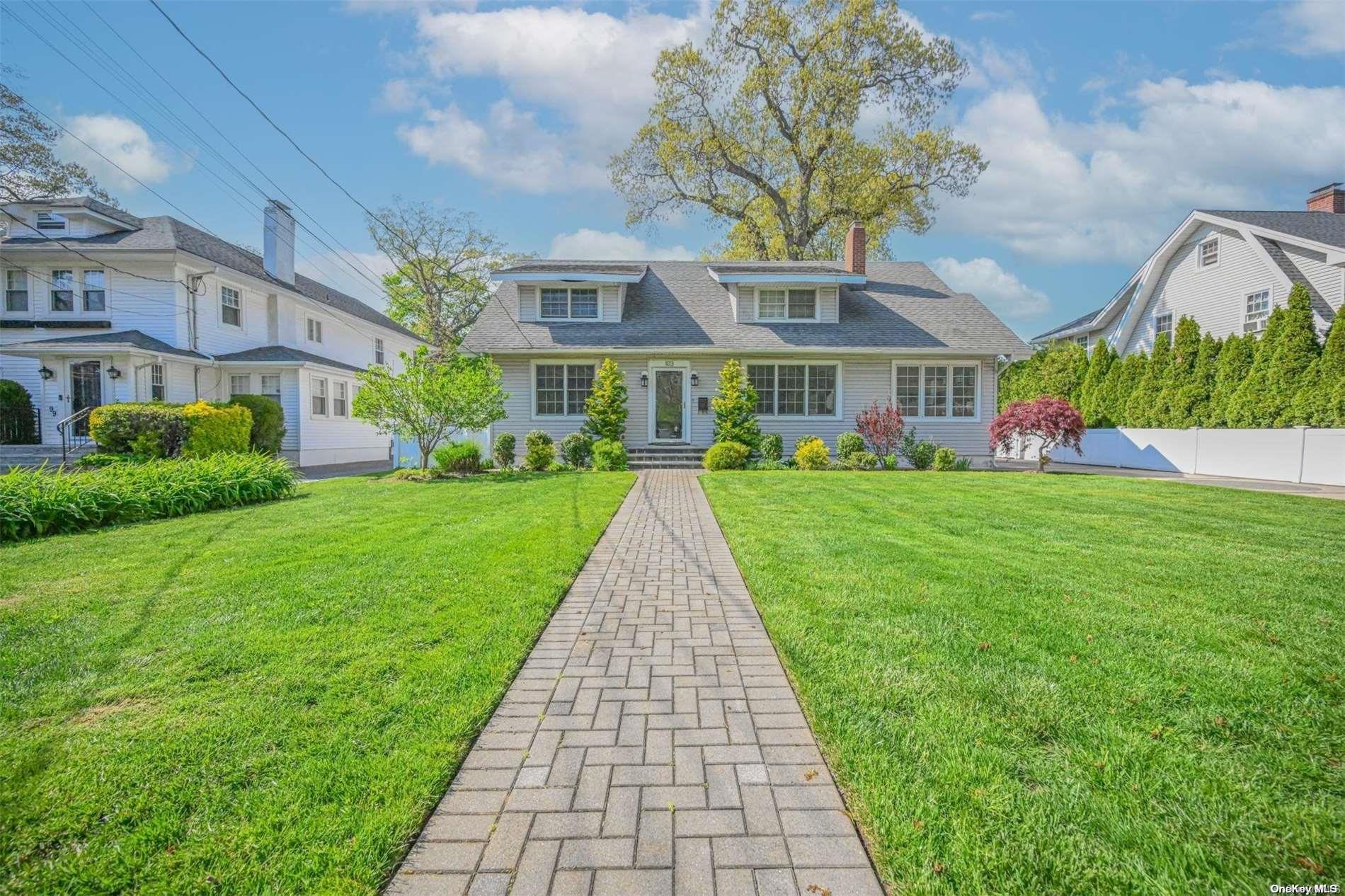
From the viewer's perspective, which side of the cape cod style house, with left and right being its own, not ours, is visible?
front

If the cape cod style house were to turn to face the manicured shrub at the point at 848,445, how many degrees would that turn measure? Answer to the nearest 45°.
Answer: approximately 45° to its left

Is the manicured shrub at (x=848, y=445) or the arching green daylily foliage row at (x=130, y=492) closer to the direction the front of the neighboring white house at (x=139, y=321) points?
the arching green daylily foliage row

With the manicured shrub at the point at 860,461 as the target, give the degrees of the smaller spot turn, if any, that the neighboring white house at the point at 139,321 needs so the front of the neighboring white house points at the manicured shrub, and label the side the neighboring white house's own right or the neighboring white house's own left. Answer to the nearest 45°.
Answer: approximately 90° to the neighboring white house's own left

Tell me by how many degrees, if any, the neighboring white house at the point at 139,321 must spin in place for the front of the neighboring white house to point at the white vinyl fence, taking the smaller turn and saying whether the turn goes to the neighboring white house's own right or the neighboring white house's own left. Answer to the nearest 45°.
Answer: approximately 90° to the neighboring white house's own left

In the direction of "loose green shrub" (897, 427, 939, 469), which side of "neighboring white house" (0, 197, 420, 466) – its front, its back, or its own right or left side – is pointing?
left

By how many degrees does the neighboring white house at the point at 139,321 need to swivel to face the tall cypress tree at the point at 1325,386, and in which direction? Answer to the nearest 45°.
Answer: approximately 90° to its left

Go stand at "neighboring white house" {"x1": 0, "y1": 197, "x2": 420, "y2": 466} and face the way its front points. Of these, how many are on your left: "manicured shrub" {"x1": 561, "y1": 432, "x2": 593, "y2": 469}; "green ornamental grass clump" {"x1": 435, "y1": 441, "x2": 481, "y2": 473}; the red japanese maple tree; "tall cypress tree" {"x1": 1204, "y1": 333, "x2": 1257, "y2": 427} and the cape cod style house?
5

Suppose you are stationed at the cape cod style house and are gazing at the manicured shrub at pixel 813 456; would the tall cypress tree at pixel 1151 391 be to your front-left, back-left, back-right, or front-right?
front-left

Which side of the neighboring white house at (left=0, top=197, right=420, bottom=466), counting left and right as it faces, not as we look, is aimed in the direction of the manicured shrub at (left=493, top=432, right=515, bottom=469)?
left

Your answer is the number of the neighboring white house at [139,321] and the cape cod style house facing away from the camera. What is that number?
0

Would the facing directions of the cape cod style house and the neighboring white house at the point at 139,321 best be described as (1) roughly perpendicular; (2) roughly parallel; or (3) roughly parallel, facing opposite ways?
roughly parallel

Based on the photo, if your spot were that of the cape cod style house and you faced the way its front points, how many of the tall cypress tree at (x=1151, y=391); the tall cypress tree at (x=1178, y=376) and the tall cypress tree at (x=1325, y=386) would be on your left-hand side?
3

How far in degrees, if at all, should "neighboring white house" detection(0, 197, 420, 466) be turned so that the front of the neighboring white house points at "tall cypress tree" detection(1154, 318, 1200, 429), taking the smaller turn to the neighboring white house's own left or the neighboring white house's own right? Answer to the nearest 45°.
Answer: approximately 90° to the neighboring white house's own left
